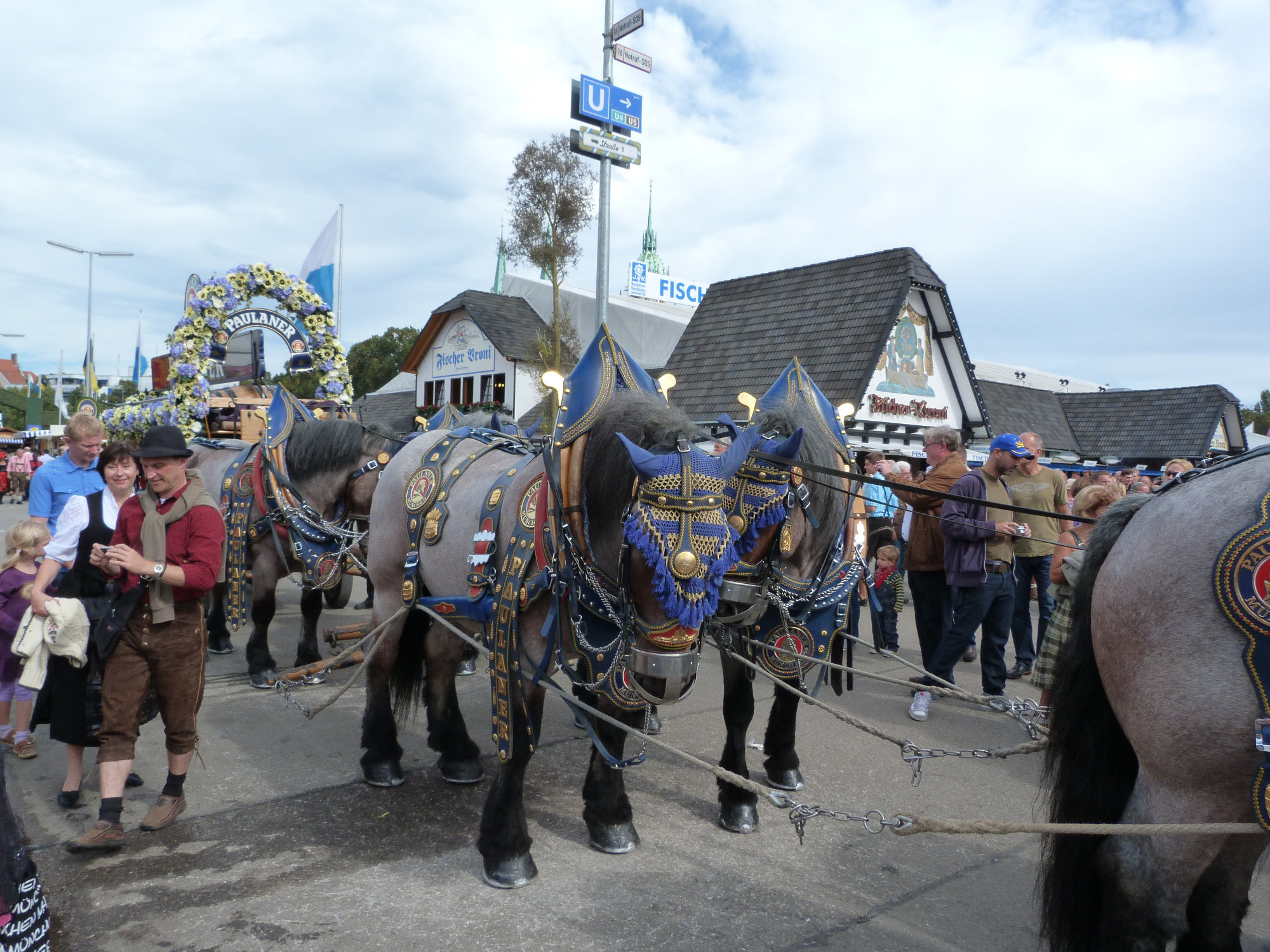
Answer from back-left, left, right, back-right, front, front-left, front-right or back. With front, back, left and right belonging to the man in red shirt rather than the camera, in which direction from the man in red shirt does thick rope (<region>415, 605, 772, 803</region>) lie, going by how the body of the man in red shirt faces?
left

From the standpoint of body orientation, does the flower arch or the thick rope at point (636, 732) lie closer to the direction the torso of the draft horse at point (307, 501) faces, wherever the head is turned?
the thick rope

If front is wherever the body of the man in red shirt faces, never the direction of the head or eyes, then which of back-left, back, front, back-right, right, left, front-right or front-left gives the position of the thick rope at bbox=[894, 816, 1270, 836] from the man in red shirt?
left

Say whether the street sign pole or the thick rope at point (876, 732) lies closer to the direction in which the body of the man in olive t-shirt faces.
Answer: the thick rope

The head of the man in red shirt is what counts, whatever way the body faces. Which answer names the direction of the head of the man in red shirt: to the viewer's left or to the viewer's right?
to the viewer's left

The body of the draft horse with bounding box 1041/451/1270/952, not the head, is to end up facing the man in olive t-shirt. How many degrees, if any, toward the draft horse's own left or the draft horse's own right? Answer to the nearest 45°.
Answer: approximately 90° to the draft horse's own left

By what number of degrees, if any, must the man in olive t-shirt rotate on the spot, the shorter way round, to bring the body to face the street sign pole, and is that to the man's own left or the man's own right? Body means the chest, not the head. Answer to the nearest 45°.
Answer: approximately 90° to the man's own right

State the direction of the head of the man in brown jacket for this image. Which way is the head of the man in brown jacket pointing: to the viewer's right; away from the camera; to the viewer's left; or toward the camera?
to the viewer's left
